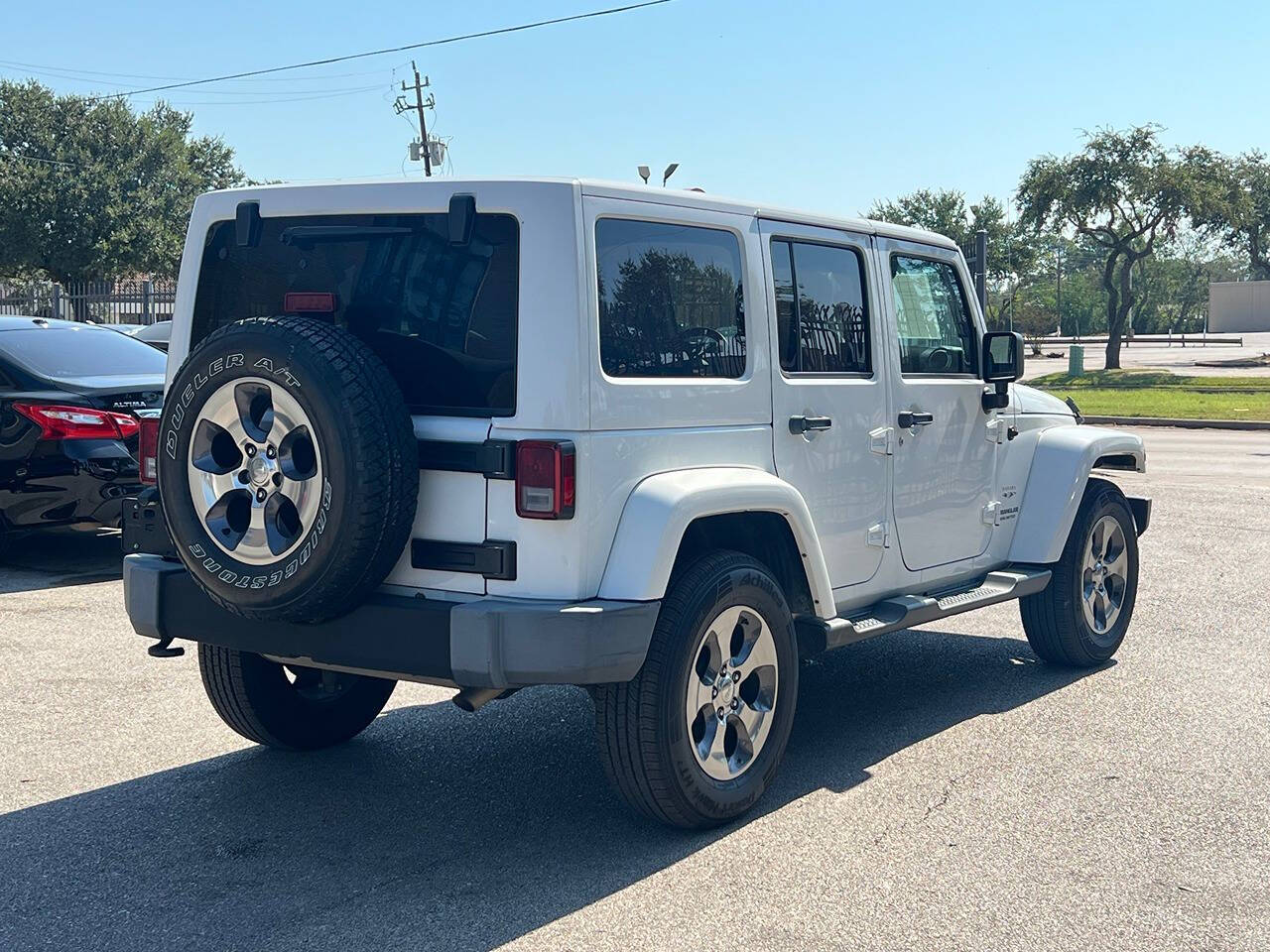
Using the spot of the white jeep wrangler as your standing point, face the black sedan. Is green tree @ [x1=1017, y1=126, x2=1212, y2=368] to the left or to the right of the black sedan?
right

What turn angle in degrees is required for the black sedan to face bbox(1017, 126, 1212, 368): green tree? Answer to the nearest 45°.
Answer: approximately 90° to its right

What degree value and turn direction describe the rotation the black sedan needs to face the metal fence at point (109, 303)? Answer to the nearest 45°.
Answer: approximately 45° to its right

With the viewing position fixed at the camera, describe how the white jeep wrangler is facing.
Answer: facing away from the viewer and to the right of the viewer

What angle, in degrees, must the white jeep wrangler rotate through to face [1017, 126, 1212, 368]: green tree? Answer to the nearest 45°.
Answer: approximately 45° to its left

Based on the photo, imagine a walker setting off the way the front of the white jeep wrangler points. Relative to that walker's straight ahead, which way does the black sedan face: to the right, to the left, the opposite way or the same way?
to the left

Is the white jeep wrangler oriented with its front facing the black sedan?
no

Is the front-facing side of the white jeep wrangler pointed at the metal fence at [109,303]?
no

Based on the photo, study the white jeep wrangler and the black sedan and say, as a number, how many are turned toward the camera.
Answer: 0

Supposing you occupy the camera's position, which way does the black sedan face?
facing away from the viewer and to the left of the viewer

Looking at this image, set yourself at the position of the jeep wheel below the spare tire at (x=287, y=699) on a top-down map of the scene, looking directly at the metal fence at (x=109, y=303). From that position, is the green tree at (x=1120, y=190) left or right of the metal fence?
right

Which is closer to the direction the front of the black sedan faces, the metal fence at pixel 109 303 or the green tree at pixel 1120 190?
the metal fence
